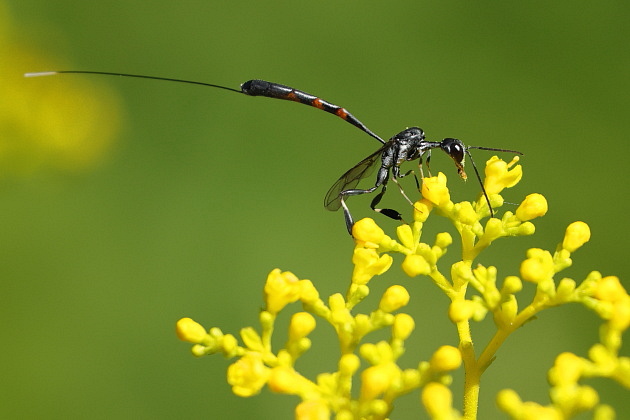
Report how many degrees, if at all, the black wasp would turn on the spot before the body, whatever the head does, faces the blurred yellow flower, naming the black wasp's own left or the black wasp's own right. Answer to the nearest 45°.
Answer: approximately 135° to the black wasp's own left

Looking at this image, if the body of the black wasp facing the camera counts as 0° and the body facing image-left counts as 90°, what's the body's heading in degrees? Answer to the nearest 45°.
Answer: approximately 270°
